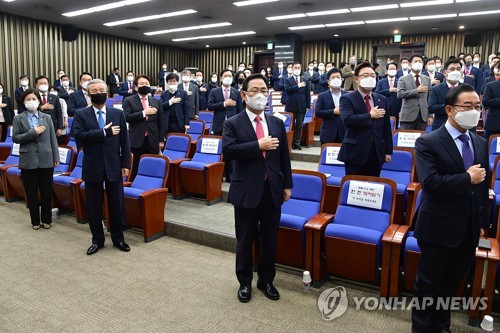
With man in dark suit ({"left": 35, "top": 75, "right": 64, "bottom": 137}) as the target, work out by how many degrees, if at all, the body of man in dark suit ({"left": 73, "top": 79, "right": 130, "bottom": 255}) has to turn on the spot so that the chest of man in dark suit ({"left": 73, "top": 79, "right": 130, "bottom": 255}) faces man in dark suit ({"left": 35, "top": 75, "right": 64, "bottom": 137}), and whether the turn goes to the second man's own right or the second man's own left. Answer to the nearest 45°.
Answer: approximately 180°

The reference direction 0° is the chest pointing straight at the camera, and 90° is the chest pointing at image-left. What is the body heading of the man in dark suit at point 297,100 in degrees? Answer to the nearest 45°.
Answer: approximately 0°

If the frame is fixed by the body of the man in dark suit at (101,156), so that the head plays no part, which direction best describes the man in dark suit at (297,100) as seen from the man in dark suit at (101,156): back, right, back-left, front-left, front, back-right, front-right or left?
back-left

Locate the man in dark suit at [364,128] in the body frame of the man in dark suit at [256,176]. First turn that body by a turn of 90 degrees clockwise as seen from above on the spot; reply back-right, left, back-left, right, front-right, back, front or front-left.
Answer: back-right
